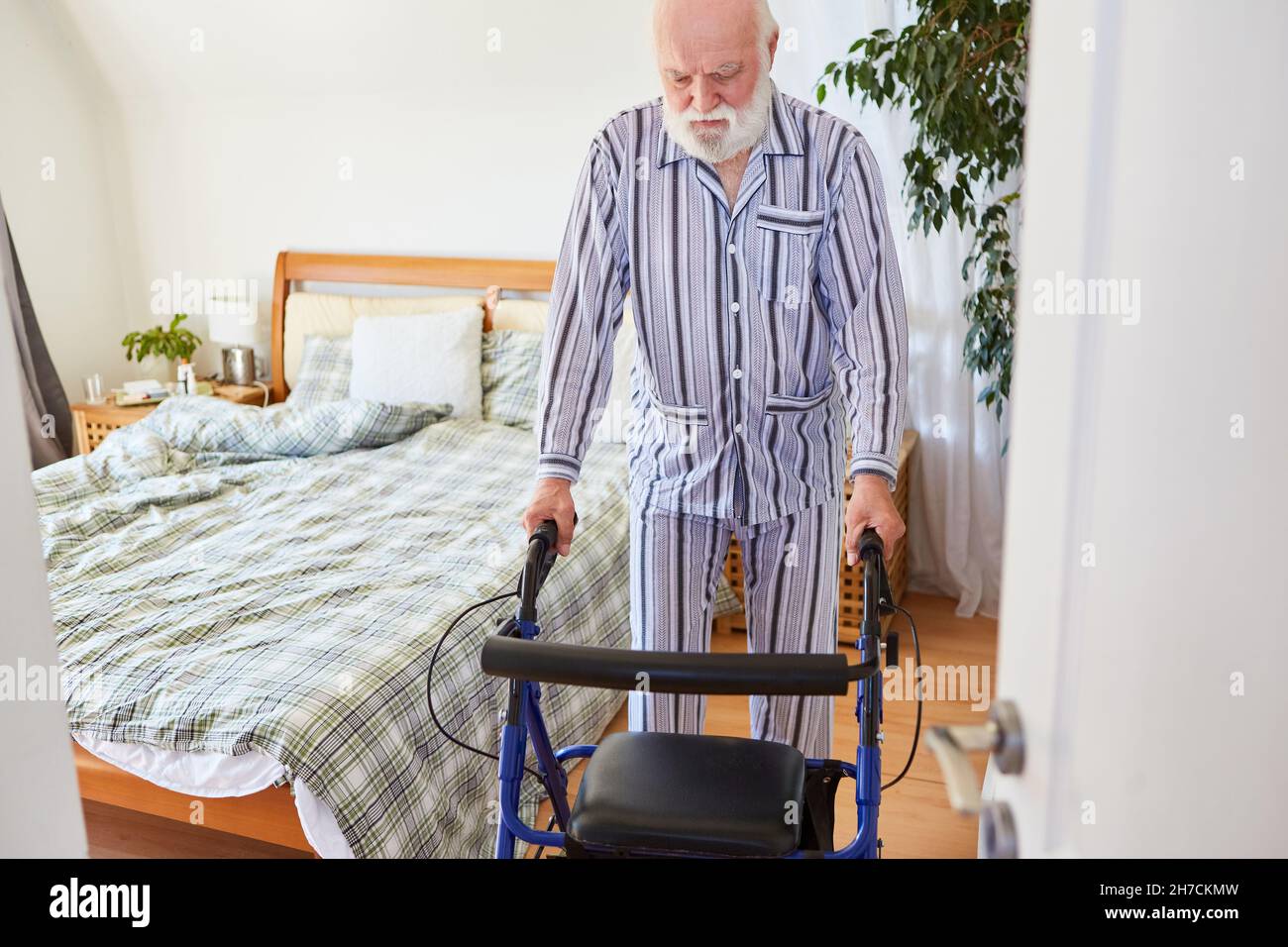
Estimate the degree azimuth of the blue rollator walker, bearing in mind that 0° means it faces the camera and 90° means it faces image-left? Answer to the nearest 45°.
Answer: approximately 0°

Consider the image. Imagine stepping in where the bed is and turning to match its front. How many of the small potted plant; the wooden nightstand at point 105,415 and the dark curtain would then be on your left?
0

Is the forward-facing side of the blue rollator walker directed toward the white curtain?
no

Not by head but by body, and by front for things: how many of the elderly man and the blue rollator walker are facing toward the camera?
2

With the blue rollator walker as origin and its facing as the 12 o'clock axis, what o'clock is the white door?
The white door is roughly at 11 o'clock from the blue rollator walker.

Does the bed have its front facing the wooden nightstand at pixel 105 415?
no

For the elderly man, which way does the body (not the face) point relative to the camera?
toward the camera

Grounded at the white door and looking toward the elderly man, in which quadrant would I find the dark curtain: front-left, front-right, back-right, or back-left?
front-left

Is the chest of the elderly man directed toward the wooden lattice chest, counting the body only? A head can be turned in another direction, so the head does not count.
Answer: no

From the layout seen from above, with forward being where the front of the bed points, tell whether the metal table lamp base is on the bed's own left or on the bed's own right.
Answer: on the bed's own right

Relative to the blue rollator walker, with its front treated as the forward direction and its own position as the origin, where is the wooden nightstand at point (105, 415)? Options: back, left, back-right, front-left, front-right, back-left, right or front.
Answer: back-right

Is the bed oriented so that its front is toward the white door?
no

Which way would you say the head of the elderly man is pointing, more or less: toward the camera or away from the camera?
toward the camera

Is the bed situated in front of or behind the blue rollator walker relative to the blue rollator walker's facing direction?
behind

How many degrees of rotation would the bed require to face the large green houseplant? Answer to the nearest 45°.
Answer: approximately 135° to its left

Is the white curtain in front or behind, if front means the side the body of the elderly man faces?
behind

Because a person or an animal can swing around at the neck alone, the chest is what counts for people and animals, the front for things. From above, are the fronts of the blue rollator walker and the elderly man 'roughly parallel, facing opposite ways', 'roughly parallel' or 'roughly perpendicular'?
roughly parallel
